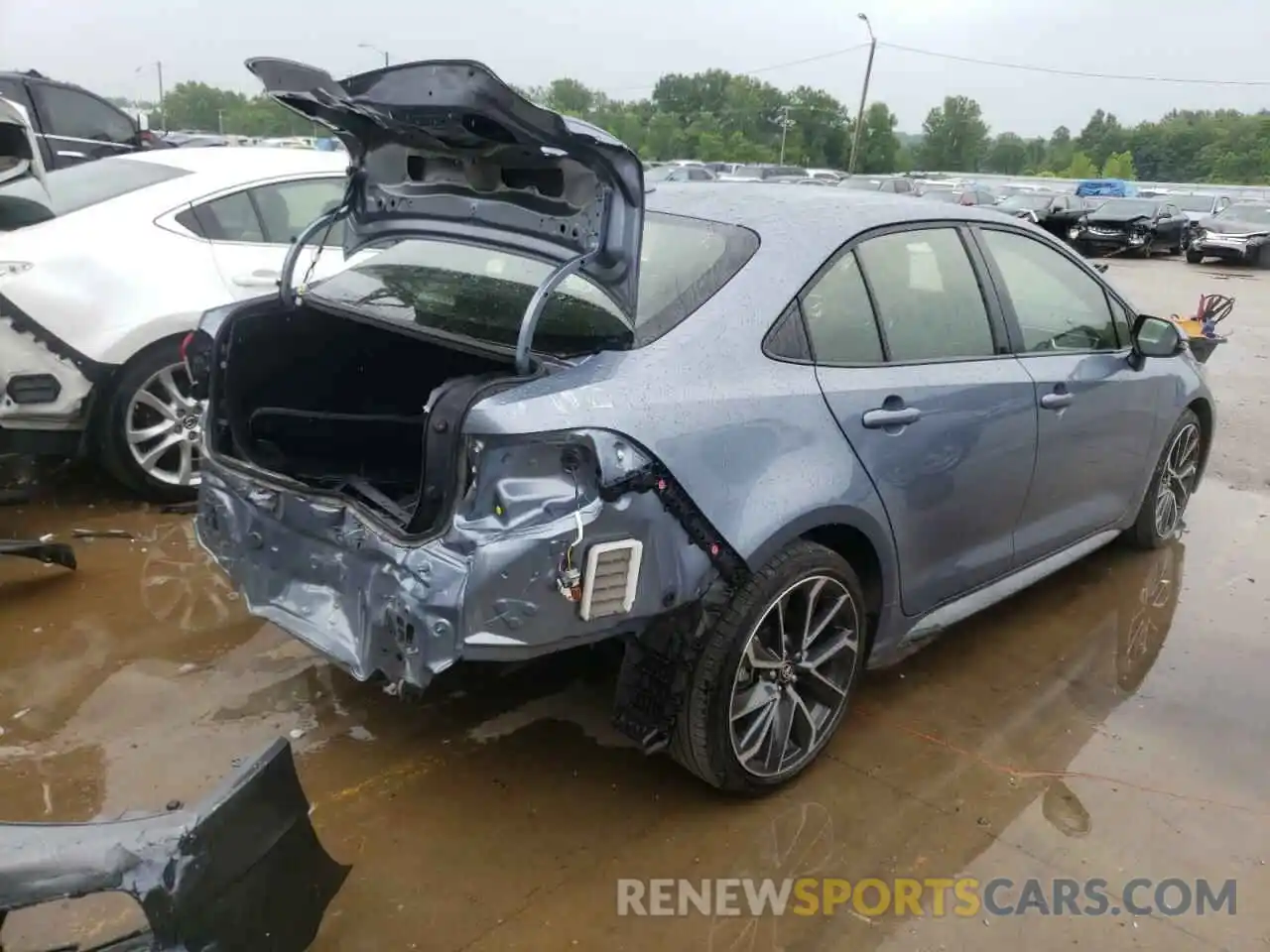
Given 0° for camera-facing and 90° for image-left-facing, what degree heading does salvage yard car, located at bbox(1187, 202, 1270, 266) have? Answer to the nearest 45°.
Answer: approximately 45°

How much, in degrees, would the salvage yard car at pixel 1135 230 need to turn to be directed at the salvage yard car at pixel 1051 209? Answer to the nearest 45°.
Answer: approximately 90° to its right

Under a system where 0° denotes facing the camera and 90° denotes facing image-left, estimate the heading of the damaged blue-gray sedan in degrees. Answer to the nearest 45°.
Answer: approximately 225°

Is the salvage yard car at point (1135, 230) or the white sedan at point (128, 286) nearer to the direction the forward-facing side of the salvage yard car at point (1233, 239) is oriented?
the white sedan

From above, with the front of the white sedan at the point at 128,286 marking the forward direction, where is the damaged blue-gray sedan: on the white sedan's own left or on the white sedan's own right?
on the white sedan's own right

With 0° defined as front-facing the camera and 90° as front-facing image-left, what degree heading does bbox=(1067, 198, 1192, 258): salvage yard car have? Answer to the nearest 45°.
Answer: approximately 45°

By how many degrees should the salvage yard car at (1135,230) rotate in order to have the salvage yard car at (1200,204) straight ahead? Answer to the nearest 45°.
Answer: approximately 135° to its right

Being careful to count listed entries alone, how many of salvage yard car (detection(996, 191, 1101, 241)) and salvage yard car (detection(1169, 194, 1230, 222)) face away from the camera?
0

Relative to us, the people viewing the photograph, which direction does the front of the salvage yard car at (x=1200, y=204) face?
facing the viewer and to the left of the viewer

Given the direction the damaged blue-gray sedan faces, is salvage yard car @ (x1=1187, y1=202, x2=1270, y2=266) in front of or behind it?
in front
